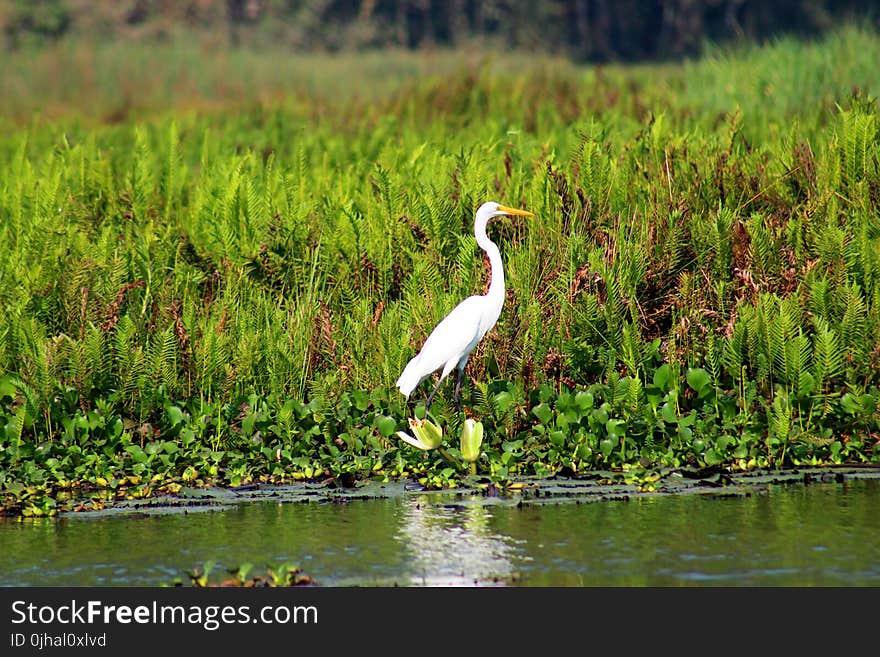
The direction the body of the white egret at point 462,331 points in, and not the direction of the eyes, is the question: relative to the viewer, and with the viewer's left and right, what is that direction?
facing to the right of the viewer

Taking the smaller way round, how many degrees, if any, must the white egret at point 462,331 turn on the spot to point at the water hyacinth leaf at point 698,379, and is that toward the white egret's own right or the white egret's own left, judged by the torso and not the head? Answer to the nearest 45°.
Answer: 0° — it already faces it

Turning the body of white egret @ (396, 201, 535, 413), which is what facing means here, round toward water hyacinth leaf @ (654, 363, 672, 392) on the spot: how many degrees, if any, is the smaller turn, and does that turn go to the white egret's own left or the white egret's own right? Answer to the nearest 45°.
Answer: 0° — it already faces it
